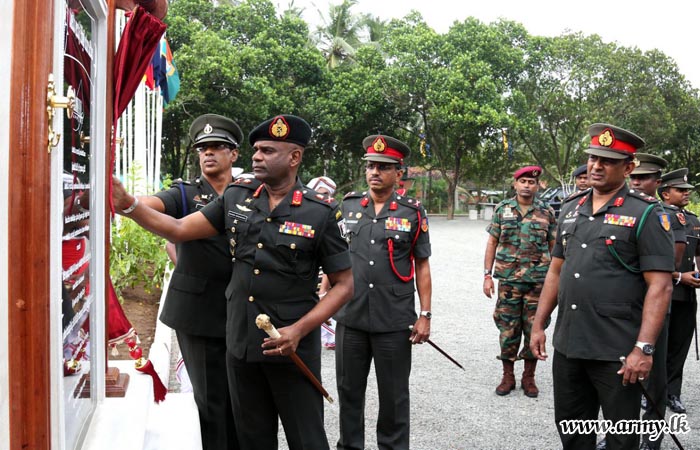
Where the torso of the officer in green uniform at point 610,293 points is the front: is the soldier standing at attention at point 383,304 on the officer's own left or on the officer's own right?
on the officer's own right

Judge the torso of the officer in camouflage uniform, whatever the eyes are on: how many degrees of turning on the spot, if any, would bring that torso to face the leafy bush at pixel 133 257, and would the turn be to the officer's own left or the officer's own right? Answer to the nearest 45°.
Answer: approximately 90° to the officer's own right

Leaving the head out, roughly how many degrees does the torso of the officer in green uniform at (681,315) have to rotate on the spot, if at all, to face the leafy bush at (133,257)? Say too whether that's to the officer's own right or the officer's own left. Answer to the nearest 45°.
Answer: approximately 45° to the officer's own right

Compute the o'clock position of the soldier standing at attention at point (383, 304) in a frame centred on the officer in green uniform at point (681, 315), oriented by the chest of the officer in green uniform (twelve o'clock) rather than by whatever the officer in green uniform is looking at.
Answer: The soldier standing at attention is roughly at 3 o'clock from the officer in green uniform.

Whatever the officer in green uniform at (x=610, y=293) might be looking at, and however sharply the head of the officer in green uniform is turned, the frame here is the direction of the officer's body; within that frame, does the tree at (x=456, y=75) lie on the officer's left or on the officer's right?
on the officer's right

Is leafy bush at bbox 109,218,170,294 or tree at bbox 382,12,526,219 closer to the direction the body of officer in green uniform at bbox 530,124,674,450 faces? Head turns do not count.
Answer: the leafy bush

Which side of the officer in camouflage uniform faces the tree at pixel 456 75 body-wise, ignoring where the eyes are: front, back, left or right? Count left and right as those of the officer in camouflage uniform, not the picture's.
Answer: back

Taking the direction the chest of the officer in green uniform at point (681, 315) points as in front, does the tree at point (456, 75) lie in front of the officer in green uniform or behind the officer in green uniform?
behind

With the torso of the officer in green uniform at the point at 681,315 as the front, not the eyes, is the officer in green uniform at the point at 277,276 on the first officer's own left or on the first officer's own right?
on the first officer's own right

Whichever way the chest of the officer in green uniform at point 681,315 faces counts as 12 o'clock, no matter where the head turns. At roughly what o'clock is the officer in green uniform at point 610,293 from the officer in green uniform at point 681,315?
the officer in green uniform at point 610,293 is roughly at 2 o'clock from the officer in green uniform at point 681,315.
